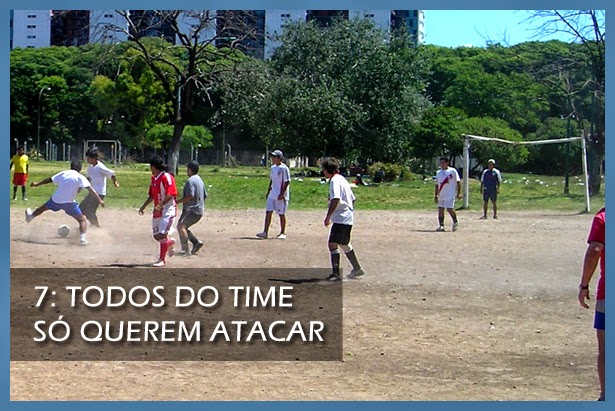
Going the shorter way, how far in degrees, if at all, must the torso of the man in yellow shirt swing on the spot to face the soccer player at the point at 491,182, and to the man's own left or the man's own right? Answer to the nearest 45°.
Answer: approximately 90° to the man's own left

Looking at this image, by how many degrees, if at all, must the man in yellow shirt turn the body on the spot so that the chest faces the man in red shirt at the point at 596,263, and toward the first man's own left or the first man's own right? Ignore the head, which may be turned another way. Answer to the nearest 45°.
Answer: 0° — they already face them

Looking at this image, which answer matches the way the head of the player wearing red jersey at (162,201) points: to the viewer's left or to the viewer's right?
to the viewer's left

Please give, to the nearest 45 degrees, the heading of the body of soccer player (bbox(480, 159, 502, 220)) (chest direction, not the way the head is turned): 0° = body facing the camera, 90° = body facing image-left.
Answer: approximately 0°

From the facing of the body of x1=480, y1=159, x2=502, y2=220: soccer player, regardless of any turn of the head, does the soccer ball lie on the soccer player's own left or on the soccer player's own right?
on the soccer player's own right

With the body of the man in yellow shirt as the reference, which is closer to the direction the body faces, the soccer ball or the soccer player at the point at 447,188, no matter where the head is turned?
the soccer ball

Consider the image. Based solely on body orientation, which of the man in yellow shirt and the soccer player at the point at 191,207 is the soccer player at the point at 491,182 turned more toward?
the soccer player

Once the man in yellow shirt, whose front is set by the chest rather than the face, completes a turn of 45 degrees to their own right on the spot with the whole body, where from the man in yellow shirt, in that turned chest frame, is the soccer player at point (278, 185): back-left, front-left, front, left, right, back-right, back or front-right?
left

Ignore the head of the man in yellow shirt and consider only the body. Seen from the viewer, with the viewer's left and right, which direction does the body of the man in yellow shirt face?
facing the viewer

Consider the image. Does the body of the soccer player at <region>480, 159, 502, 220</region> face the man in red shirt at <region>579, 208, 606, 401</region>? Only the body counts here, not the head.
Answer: yes

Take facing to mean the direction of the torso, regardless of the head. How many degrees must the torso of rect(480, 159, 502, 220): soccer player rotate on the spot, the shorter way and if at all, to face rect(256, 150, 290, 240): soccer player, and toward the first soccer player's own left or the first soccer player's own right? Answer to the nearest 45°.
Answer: approximately 45° to the first soccer player's own right

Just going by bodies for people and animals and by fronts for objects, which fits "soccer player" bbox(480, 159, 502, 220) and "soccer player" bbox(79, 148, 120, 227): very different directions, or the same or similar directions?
same or similar directions

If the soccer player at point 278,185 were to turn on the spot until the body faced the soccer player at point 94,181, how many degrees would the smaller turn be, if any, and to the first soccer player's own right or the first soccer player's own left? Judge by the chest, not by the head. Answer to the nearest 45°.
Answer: approximately 45° to the first soccer player's own right

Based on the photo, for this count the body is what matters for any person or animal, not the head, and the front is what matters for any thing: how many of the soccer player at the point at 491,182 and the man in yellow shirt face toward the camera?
2

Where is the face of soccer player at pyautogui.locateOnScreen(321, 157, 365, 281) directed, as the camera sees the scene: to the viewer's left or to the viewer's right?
to the viewer's left

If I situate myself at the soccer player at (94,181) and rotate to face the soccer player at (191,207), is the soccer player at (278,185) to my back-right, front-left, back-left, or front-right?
front-left

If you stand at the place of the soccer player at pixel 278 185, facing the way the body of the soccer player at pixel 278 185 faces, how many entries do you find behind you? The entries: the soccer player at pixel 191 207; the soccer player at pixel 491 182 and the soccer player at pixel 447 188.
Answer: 2

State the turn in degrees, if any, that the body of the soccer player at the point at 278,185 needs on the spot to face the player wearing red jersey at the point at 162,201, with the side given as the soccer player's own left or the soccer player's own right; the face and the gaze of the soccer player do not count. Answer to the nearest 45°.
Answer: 0° — they already face them

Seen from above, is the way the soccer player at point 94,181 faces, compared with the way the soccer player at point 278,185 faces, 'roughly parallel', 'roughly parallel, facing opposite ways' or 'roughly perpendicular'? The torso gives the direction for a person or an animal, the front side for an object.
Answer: roughly parallel

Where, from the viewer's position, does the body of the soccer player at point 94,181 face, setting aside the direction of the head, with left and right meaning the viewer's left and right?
facing the viewer and to the left of the viewer
